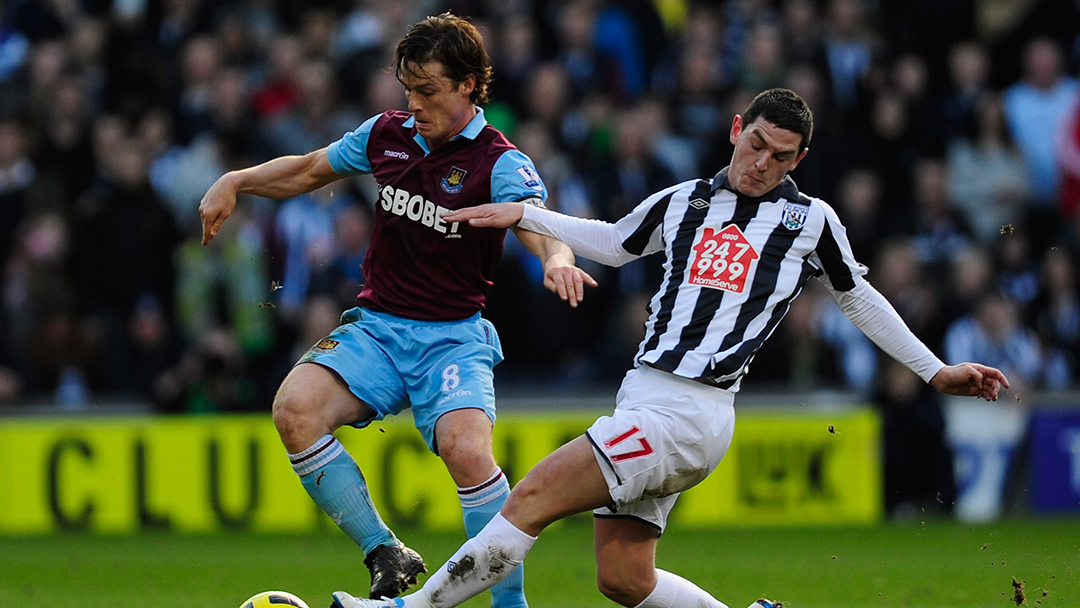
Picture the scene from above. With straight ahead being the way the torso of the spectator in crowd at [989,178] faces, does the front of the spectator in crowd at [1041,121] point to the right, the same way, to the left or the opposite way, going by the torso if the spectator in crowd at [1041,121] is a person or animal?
the same way

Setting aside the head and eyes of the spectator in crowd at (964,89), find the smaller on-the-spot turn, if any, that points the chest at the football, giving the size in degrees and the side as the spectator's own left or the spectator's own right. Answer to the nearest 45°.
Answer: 0° — they already face it

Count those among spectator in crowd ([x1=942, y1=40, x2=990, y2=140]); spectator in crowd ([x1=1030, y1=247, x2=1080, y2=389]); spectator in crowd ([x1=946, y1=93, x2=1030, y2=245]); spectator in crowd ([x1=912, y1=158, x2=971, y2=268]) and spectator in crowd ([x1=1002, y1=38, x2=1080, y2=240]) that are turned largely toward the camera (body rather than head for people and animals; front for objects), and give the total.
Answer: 5

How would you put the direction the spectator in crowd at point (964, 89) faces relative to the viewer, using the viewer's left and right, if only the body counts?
facing the viewer

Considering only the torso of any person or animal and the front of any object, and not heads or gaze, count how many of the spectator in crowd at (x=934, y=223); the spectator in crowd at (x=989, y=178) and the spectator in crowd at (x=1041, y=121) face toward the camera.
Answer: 3

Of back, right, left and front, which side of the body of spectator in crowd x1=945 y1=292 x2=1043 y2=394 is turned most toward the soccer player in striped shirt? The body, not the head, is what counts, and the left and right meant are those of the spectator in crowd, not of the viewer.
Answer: front

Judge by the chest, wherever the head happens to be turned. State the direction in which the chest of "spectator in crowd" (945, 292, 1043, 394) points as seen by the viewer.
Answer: toward the camera

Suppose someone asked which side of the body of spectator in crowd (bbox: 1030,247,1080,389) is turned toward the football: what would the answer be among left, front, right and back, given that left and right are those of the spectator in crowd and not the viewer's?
front

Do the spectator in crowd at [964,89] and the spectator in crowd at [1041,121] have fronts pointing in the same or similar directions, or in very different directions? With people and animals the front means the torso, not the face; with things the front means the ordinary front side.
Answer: same or similar directions

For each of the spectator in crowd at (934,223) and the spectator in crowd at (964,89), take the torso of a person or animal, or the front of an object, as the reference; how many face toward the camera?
2

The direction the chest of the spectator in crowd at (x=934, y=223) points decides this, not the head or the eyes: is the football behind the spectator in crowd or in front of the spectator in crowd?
in front

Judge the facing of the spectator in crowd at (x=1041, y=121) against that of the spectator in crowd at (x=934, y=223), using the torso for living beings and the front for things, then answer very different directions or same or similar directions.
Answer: same or similar directions

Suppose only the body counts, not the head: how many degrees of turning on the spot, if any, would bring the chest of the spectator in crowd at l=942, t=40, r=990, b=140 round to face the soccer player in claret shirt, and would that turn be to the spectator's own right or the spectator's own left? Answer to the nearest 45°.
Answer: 0° — they already face them

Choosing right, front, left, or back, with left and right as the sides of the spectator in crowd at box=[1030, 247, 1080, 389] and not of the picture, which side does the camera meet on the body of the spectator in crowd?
front
